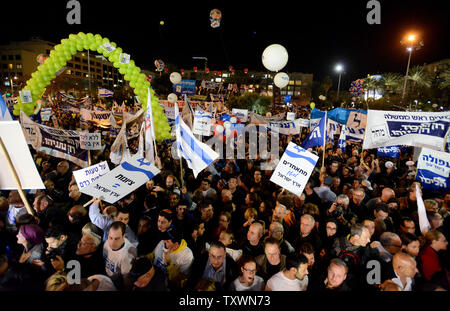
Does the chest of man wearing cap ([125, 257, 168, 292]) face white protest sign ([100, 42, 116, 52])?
no

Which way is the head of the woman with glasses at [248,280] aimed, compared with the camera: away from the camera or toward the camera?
toward the camera

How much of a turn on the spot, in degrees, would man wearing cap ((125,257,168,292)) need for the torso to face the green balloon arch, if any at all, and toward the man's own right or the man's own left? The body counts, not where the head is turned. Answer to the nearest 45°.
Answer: approximately 135° to the man's own right

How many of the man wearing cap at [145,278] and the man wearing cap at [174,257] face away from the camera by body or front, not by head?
0

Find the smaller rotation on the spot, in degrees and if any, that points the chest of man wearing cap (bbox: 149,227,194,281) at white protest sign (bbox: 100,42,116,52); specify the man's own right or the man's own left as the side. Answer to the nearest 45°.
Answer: approximately 135° to the man's own right

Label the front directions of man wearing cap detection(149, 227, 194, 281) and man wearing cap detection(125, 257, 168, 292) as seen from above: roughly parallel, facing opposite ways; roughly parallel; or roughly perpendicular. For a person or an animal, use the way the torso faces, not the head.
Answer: roughly parallel

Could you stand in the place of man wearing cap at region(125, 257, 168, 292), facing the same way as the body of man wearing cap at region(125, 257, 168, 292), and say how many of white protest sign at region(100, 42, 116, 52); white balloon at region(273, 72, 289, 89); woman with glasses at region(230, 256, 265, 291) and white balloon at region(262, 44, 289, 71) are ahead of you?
0

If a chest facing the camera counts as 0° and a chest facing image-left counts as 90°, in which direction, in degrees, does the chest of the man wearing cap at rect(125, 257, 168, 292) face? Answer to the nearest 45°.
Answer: approximately 45°

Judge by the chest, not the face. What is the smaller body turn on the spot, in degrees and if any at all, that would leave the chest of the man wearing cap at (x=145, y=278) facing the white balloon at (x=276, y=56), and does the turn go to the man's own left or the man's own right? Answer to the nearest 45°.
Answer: approximately 180°

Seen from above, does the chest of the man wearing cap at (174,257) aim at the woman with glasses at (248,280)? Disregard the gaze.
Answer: no

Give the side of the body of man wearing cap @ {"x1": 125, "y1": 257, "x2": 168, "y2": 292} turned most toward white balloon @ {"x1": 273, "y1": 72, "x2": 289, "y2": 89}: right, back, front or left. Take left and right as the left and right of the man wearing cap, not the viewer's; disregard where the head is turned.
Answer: back

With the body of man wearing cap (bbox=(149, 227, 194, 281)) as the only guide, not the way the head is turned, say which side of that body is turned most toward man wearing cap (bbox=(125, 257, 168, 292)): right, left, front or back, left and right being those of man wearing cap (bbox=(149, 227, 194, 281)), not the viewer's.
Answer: front

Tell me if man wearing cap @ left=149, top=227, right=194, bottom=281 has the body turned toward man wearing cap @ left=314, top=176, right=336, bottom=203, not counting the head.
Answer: no

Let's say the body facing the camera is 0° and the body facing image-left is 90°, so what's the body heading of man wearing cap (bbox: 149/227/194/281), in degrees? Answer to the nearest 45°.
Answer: approximately 45°

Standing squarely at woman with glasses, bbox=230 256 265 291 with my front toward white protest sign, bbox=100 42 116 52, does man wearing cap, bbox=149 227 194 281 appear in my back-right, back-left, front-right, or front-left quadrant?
front-left
